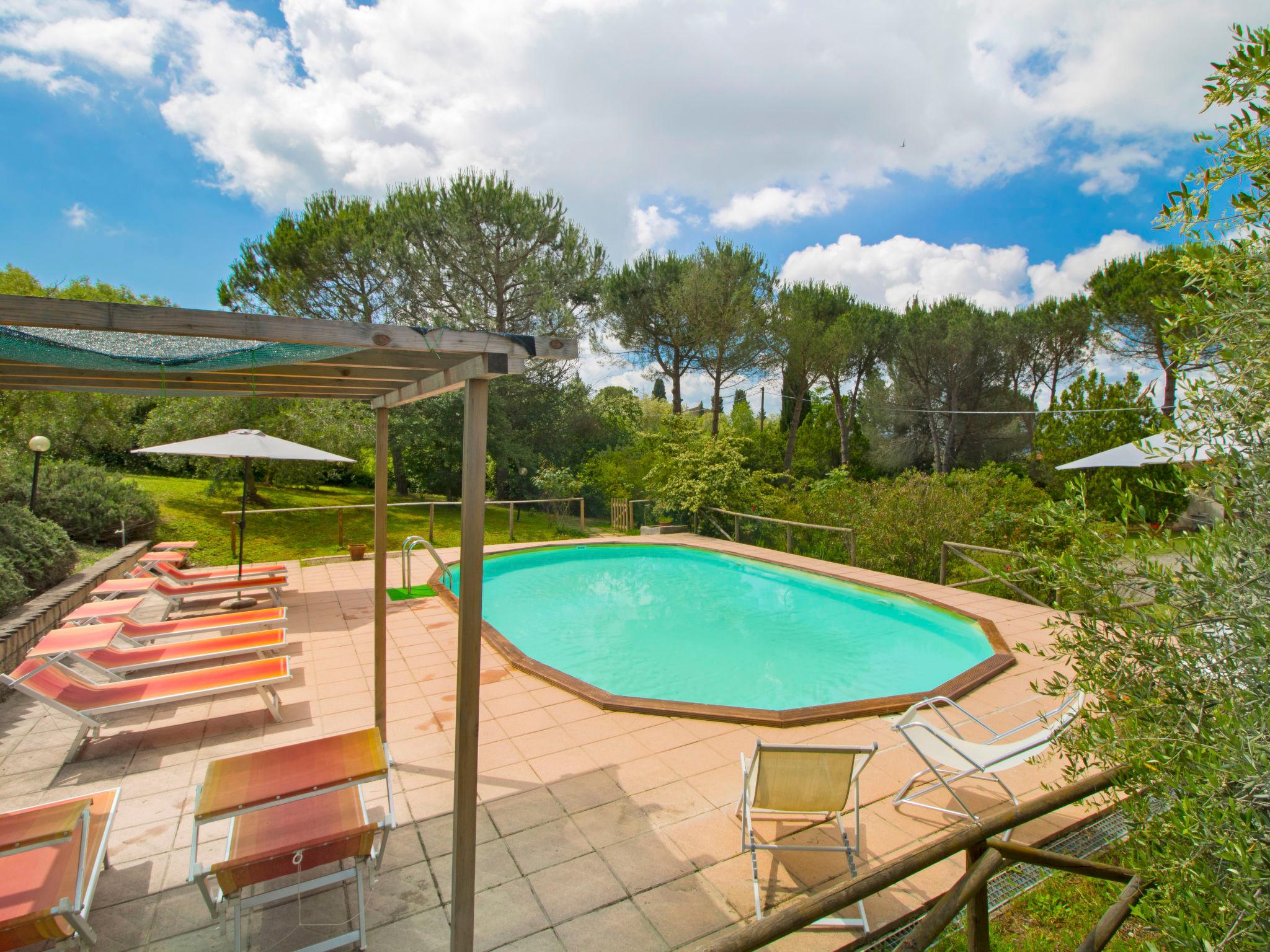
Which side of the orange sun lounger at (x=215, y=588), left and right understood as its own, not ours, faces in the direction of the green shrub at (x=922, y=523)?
front

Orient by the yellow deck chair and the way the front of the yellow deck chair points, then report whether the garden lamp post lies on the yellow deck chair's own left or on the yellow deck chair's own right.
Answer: on the yellow deck chair's own left

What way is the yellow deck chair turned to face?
away from the camera

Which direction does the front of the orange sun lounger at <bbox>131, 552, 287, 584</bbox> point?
to the viewer's right

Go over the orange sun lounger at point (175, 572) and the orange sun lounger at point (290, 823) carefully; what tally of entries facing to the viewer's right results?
1

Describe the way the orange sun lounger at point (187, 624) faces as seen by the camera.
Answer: facing to the right of the viewer

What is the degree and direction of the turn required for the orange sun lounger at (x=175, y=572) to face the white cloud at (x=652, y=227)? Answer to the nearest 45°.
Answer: approximately 45° to its left

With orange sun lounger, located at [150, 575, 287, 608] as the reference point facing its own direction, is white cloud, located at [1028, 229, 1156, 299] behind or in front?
in front

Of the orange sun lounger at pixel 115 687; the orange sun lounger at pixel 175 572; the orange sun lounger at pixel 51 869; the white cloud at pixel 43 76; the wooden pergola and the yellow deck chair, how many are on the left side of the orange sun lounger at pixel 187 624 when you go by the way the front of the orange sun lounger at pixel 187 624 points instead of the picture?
2

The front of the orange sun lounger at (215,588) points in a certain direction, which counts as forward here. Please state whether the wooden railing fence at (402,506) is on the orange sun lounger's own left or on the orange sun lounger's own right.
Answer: on the orange sun lounger's own left

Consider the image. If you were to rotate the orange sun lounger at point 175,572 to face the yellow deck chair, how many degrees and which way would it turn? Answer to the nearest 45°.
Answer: approximately 90° to its right
